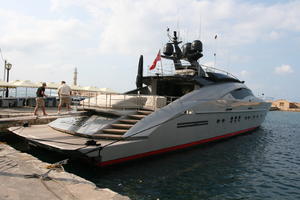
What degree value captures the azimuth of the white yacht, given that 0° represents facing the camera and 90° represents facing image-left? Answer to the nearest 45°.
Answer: approximately 225°
